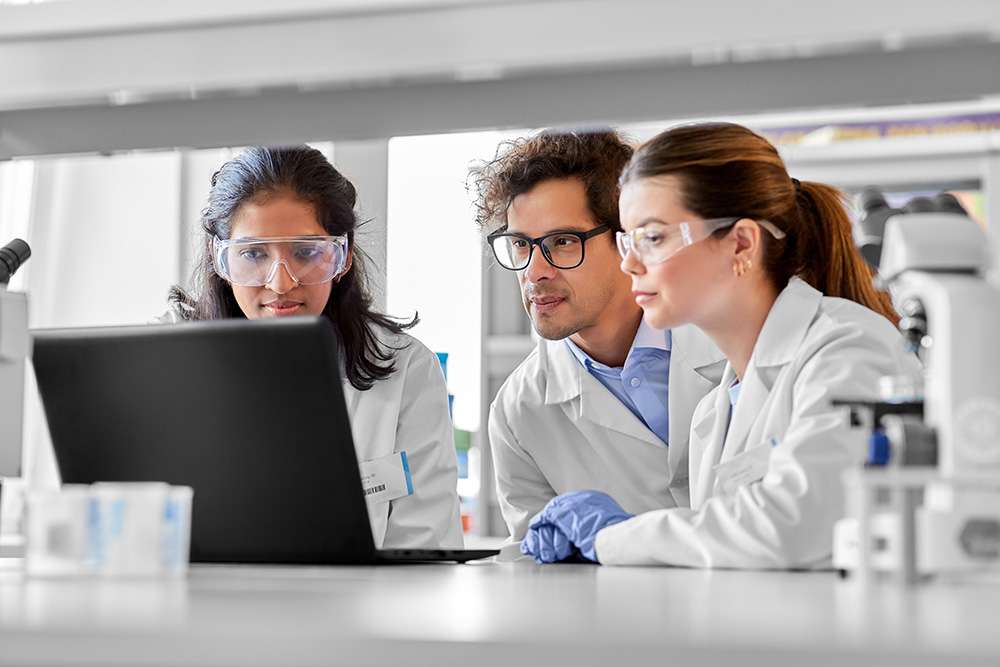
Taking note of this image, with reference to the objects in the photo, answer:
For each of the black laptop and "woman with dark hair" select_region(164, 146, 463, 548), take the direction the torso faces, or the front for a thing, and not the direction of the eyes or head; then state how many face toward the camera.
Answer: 1

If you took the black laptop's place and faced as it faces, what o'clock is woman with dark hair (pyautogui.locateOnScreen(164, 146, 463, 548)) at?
The woman with dark hair is roughly at 11 o'clock from the black laptop.

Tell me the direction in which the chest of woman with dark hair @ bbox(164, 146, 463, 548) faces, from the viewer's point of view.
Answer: toward the camera

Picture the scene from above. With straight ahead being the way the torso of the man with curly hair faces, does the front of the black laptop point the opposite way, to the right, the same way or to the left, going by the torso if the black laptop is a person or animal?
the opposite way

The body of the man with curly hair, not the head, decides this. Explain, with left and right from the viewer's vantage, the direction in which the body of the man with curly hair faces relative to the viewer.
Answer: facing the viewer and to the left of the viewer

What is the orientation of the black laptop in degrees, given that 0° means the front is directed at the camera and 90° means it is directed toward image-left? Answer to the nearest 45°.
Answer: approximately 225°

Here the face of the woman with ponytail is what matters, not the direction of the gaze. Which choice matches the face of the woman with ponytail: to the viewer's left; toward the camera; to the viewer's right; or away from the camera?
to the viewer's left

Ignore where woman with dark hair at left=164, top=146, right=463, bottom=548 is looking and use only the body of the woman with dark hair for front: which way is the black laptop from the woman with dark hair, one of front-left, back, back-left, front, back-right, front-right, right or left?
front

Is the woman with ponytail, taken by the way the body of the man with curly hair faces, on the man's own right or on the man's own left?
on the man's own left

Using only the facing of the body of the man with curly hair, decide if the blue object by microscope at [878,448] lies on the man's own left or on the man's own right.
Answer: on the man's own left

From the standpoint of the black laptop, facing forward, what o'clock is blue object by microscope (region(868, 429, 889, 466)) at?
The blue object by microscope is roughly at 3 o'clock from the black laptop.
